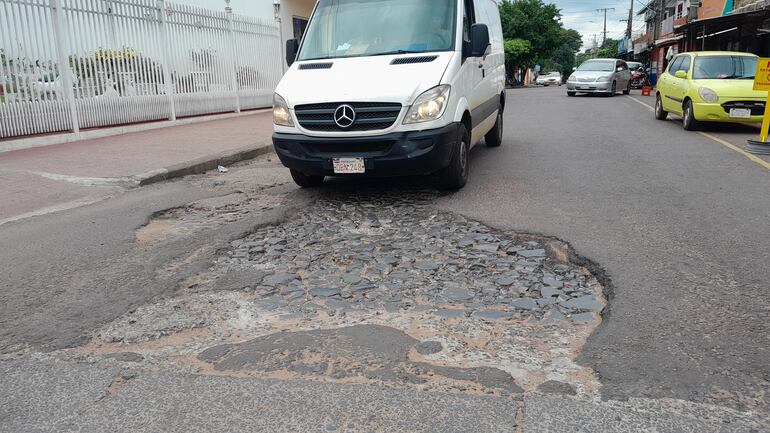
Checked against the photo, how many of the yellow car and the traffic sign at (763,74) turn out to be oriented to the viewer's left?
0

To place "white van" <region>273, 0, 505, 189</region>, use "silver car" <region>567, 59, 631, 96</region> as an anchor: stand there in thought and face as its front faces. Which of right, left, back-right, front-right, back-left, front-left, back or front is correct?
front-left

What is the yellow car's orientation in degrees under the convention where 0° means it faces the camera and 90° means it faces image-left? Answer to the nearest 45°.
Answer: approximately 315°

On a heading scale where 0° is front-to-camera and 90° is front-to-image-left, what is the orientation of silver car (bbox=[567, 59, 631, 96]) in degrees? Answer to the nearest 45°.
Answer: approximately 45°

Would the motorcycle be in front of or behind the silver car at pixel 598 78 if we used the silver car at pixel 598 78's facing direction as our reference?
behind

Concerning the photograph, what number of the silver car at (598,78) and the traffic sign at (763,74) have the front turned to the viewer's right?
0

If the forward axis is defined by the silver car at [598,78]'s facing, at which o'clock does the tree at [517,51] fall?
The tree is roughly at 4 o'clock from the silver car.

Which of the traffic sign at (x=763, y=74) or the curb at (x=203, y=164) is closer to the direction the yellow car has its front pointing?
the traffic sign

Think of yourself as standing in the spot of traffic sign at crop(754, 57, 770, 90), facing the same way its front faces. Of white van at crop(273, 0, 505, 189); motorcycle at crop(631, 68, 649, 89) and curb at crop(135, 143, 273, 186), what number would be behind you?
1

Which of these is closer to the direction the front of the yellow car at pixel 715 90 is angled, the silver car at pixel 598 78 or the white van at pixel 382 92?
the white van

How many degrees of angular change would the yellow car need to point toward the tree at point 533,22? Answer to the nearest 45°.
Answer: approximately 135° to its left

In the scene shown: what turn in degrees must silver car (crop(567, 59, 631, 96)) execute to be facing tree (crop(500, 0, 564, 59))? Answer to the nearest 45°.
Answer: approximately 135° to its right

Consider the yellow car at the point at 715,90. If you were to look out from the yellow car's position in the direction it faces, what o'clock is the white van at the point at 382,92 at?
The white van is roughly at 2 o'clock from the yellow car.

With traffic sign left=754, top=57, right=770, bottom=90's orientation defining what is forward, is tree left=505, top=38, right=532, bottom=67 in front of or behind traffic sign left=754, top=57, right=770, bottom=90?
behind

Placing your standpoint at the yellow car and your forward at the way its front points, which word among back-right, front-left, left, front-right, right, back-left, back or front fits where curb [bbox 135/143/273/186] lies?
right

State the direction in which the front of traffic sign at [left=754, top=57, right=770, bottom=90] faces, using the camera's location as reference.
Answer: facing the viewer

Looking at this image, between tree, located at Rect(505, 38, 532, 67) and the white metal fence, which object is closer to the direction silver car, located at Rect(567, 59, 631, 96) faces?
the white metal fence

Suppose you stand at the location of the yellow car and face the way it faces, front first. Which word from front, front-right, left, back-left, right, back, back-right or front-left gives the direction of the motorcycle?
back-left
